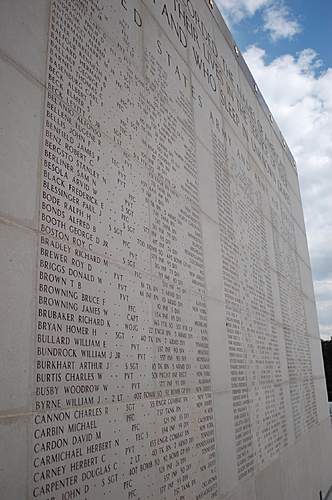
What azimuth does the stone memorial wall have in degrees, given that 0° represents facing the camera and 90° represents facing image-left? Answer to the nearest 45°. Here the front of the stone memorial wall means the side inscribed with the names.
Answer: approximately 315°
